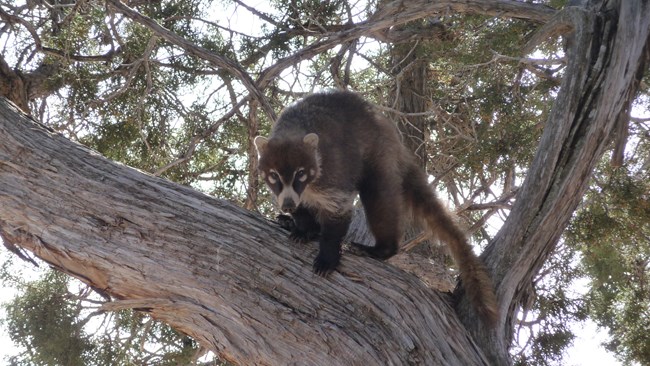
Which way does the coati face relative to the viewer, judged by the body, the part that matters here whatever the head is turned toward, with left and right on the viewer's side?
facing the viewer and to the left of the viewer
